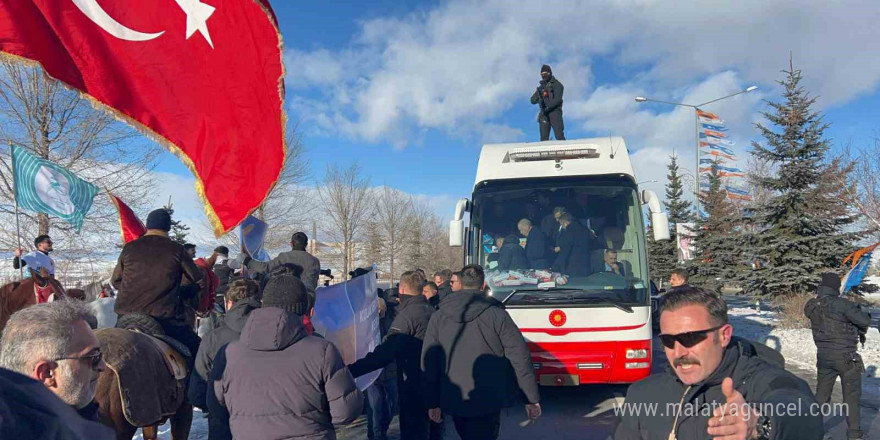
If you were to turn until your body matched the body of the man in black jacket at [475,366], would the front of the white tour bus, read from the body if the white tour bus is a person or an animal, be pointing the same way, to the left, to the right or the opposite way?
the opposite way

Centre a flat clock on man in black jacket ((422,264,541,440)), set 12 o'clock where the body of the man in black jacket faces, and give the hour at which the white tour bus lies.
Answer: The white tour bus is roughly at 1 o'clock from the man in black jacket.

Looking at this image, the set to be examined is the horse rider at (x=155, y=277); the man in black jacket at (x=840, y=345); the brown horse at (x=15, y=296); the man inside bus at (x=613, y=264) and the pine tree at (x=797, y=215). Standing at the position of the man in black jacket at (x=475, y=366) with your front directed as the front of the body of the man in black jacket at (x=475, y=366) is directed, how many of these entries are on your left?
2

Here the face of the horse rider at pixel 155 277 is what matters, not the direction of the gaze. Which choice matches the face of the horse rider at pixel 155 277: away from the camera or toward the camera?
away from the camera

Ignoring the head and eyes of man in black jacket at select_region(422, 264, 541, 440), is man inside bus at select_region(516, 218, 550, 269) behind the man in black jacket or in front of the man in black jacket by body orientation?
in front

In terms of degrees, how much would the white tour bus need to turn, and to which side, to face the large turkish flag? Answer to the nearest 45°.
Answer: approximately 45° to its right

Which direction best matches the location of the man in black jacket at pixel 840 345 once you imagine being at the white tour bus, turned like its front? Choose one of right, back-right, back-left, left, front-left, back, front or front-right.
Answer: left

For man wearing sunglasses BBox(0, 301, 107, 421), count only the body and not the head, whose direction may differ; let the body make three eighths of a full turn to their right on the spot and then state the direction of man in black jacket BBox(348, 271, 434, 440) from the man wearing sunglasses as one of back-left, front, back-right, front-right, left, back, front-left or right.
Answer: back

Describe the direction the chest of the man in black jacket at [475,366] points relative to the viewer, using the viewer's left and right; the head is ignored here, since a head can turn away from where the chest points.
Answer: facing away from the viewer

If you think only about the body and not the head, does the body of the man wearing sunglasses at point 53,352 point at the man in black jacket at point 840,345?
yes

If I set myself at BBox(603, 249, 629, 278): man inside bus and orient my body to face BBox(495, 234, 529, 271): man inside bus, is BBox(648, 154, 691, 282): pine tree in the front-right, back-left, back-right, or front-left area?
back-right

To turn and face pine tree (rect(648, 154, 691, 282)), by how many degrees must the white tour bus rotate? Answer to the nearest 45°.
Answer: approximately 180°

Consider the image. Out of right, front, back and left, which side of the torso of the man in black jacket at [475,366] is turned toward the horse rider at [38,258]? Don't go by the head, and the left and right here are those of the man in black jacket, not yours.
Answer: left

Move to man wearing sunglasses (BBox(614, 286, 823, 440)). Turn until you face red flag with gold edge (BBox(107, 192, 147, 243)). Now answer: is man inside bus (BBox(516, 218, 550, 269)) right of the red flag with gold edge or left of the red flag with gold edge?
right

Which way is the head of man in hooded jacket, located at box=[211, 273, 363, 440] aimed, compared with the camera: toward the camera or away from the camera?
away from the camera

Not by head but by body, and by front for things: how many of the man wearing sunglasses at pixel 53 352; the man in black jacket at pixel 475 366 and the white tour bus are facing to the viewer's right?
1

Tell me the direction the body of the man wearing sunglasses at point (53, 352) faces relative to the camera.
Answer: to the viewer's right
